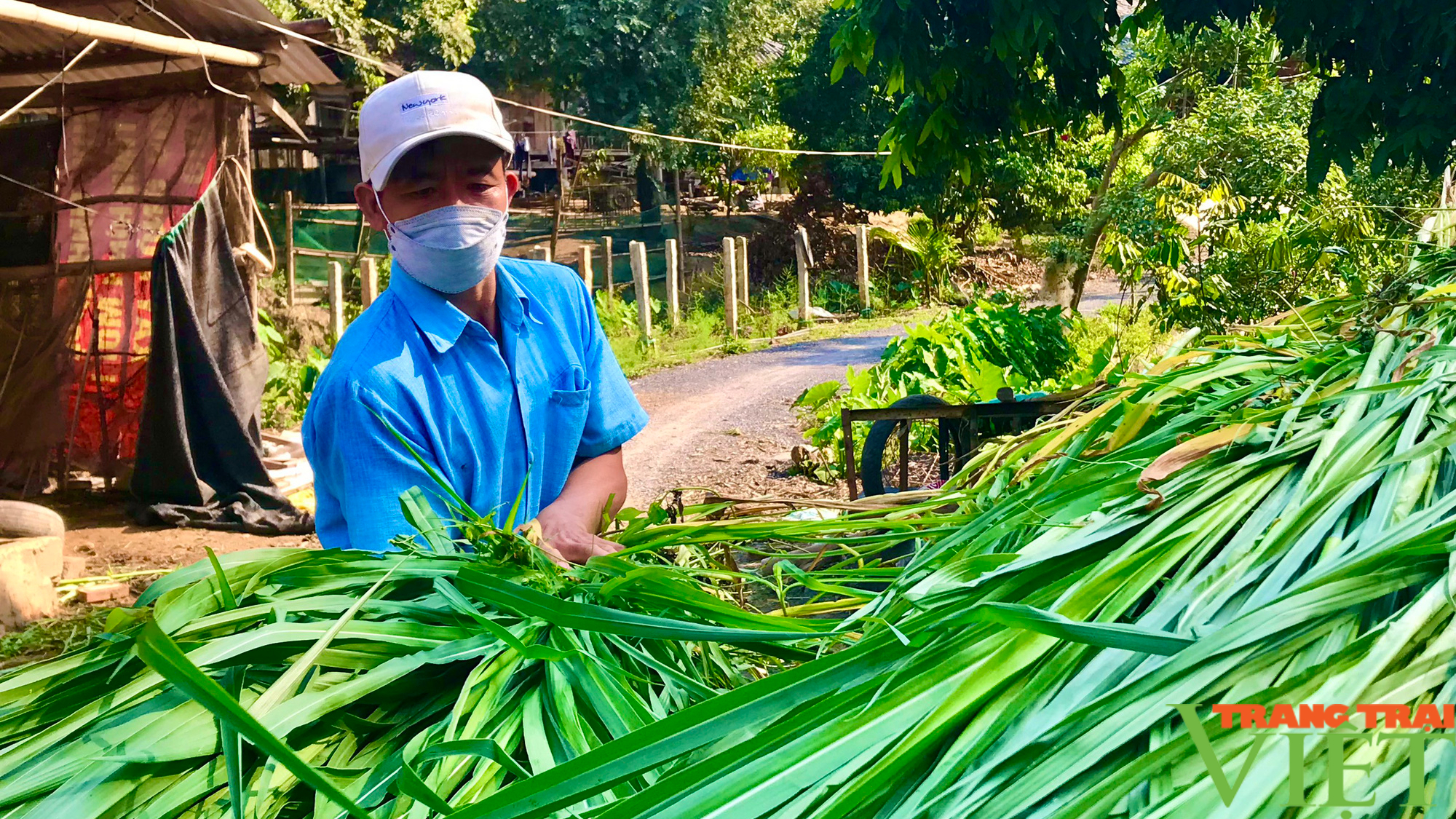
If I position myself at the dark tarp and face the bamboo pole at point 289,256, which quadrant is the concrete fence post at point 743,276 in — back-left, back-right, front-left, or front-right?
front-right

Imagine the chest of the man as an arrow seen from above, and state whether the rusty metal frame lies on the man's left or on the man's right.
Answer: on the man's left

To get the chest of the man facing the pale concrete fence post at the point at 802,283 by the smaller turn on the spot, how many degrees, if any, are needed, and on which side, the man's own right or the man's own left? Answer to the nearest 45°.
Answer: approximately 135° to the man's own left

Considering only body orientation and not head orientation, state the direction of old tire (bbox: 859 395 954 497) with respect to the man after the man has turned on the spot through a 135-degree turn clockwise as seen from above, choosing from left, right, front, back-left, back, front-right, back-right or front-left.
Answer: back-right

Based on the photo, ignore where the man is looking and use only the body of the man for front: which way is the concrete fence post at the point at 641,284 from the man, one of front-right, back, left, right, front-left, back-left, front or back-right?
back-left

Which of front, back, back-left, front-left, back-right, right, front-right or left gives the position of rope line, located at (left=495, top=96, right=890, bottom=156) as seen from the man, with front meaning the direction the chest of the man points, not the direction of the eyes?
back-left

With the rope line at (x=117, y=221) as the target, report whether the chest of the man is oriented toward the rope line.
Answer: no

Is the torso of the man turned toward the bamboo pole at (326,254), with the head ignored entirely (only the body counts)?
no

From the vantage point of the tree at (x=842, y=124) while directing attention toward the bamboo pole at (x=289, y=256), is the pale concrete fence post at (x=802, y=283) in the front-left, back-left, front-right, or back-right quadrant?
front-left

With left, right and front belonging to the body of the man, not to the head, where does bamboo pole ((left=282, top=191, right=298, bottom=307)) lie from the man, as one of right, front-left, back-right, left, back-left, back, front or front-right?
back-left

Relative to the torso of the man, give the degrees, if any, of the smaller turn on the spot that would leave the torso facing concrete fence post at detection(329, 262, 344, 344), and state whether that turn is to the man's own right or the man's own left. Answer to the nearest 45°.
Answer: approximately 135° to the man's own left

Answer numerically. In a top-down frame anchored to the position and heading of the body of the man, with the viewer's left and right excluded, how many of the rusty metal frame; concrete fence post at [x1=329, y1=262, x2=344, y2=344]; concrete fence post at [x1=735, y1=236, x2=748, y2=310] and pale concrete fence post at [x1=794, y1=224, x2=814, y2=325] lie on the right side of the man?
0

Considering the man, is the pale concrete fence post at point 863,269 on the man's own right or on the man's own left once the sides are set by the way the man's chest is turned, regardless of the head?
on the man's own left

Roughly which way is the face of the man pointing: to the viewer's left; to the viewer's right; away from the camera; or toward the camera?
toward the camera

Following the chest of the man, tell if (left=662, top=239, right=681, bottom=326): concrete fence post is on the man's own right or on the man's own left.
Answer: on the man's own left
